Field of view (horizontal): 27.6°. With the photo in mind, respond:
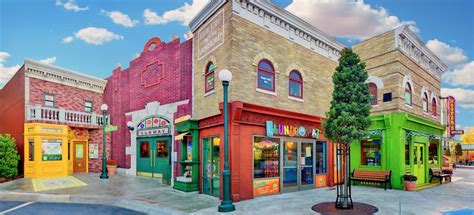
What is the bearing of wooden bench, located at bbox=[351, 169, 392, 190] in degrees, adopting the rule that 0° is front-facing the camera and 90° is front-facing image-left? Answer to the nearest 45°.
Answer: approximately 45°

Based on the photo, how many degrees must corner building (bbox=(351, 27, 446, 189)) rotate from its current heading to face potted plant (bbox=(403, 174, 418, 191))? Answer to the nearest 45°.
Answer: approximately 45° to its right

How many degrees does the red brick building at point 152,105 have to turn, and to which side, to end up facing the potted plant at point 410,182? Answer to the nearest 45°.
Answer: approximately 90° to its left

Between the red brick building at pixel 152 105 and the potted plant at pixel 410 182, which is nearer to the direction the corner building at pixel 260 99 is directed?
the potted plant

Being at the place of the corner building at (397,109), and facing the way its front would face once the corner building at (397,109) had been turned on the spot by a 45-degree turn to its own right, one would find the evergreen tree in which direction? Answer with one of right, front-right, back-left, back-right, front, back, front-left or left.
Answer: front

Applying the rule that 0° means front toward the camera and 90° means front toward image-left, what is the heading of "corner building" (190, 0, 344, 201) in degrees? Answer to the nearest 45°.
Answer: approximately 315°

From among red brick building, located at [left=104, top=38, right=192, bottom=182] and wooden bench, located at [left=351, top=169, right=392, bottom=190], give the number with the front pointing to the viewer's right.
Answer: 0

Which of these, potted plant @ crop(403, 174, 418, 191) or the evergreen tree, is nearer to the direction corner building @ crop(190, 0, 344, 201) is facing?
the evergreen tree
